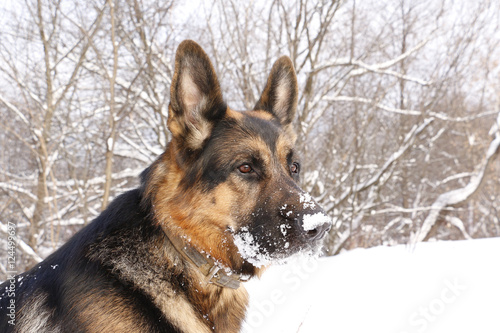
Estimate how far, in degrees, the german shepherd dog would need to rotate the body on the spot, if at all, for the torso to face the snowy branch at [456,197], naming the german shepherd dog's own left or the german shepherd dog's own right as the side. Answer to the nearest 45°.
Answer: approximately 90° to the german shepherd dog's own left
